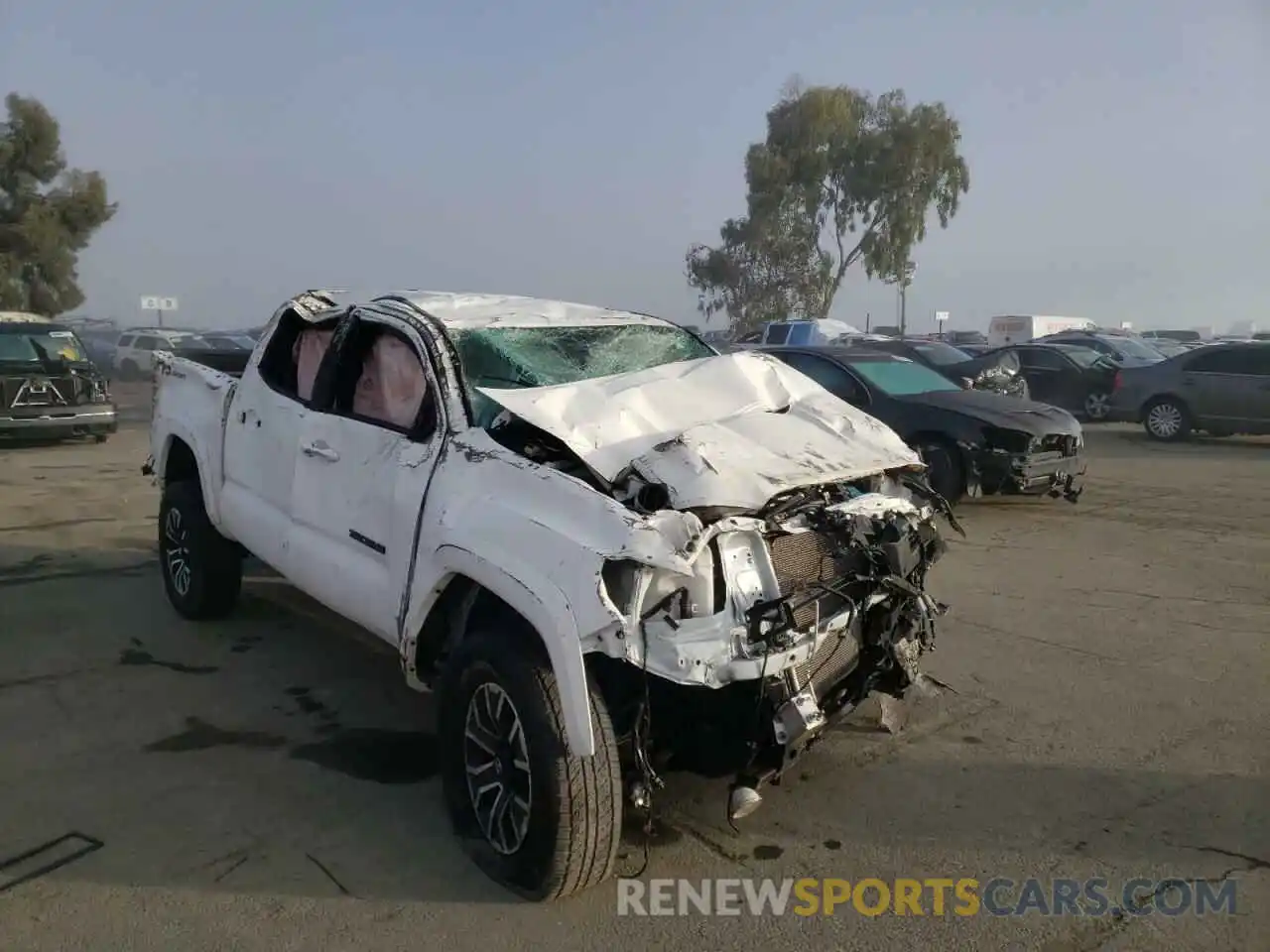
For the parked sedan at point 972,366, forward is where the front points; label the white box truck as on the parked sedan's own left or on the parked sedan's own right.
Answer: on the parked sedan's own left

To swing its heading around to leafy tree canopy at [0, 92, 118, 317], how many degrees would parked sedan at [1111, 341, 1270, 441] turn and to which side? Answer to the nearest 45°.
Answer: approximately 180°

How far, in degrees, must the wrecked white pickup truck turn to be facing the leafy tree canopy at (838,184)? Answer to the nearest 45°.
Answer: approximately 135° to its left

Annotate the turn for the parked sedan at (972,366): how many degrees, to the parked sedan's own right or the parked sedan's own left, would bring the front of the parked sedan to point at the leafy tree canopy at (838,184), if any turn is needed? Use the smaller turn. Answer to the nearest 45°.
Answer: approximately 135° to the parked sedan's own left

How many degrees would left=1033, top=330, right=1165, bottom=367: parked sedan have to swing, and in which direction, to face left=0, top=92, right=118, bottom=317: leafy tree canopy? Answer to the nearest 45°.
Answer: approximately 135° to its right

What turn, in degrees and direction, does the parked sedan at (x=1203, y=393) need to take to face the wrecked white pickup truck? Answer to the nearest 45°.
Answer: approximately 90° to its right

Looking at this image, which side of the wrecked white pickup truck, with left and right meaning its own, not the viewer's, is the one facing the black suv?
back

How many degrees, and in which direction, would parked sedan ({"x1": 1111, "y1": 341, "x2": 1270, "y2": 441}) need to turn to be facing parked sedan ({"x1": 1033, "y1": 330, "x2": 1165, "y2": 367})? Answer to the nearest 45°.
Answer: approximately 90° to its left

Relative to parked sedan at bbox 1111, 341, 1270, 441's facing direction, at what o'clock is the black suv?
The black suv is roughly at 5 o'clock from the parked sedan.

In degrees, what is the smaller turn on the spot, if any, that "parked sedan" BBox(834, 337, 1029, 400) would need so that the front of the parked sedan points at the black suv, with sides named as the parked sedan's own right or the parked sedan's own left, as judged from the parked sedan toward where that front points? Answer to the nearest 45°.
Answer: approximately 135° to the parked sedan's own right

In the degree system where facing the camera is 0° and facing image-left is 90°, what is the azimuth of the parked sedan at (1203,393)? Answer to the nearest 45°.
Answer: approximately 270°

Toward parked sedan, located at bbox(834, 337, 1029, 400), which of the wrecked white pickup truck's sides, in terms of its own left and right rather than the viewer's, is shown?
left

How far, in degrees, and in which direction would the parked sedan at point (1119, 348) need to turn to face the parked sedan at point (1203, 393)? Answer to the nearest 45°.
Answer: approximately 45° to its right
